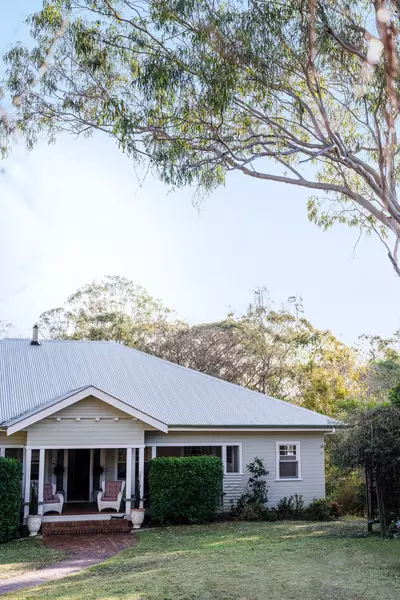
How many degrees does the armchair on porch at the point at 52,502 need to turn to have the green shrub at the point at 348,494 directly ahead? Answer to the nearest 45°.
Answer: approximately 45° to its left

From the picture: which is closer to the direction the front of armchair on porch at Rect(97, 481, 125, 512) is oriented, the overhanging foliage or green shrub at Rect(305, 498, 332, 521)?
the overhanging foliage

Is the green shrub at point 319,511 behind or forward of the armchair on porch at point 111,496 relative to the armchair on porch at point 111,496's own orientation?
behind

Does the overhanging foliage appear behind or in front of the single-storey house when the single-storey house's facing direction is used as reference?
in front

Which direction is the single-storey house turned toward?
toward the camera

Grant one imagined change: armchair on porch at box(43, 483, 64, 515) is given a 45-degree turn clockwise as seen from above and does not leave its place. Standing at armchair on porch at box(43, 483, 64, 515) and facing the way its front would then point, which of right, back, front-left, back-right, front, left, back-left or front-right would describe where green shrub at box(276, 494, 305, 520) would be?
left

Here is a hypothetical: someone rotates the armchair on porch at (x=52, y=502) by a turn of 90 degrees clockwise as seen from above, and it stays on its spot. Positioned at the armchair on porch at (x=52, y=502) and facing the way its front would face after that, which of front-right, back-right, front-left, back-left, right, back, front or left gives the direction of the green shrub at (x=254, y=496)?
back-left

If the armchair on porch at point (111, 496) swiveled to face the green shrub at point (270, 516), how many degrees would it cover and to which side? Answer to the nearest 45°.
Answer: approximately 135° to its left

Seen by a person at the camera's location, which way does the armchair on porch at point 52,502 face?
facing the viewer and to the right of the viewer

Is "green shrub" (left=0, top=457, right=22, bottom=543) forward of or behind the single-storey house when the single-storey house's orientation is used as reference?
forward

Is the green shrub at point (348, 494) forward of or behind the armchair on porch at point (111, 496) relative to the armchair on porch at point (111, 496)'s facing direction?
behind

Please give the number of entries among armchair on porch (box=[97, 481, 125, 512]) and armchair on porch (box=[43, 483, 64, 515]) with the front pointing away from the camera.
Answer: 0

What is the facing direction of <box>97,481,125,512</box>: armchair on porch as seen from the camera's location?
facing the viewer and to the left of the viewer

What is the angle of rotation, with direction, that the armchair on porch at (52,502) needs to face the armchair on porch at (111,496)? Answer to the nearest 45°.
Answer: approximately 45° to its left

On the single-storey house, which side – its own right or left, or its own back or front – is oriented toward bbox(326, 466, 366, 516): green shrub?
left
